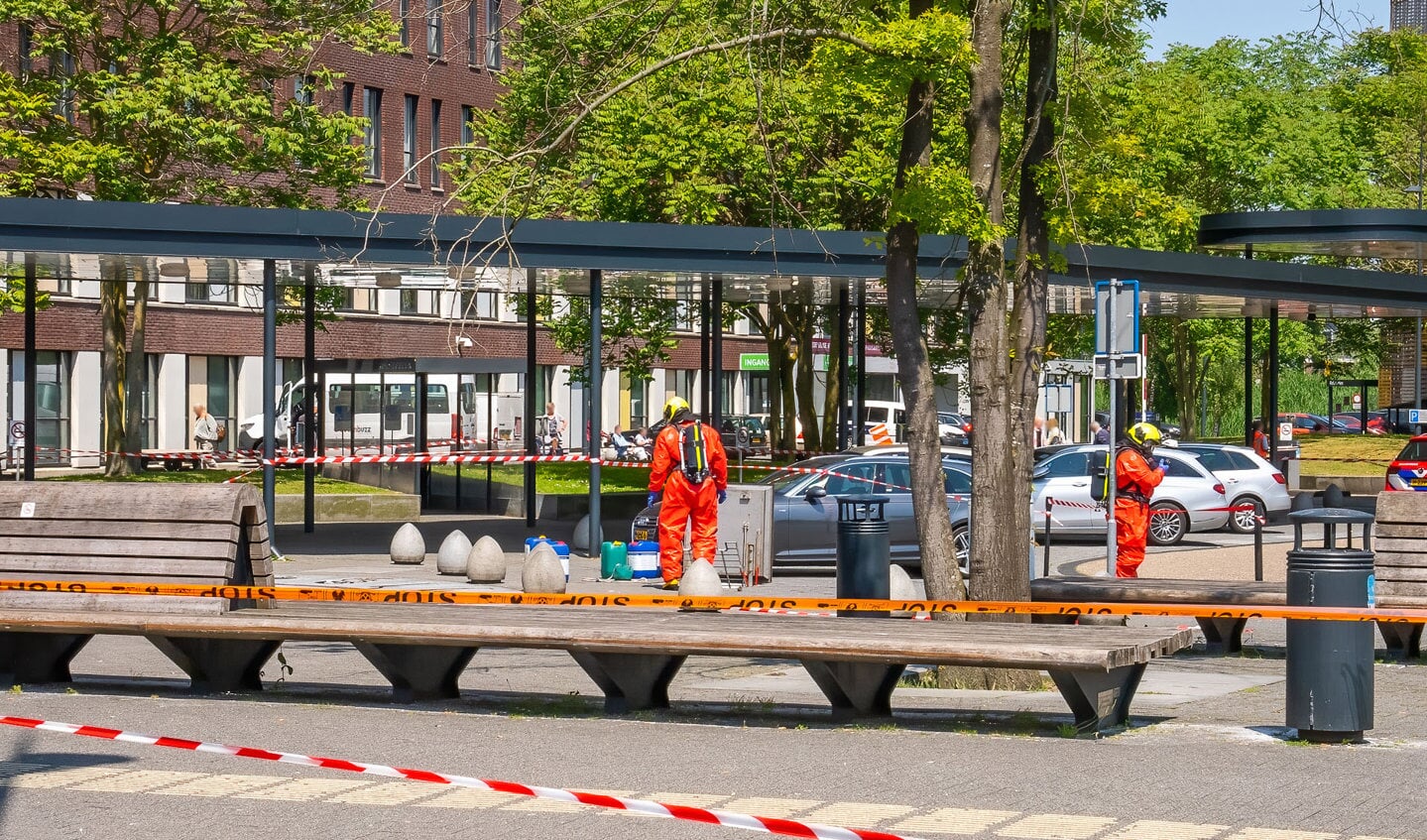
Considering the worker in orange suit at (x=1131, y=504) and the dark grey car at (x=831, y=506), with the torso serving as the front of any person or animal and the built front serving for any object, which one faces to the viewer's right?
the worker in orange suit

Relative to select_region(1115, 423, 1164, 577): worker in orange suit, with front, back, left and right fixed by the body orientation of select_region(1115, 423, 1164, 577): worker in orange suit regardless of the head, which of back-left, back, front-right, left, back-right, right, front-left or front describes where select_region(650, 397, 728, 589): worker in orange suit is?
back

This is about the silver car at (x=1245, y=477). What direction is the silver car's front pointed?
to the viewer's left

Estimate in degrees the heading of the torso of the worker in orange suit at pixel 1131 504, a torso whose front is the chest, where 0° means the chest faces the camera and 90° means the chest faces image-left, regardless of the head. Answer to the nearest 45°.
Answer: approximately 270°

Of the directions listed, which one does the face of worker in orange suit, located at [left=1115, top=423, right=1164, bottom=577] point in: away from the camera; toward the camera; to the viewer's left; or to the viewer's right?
to the viewer's right

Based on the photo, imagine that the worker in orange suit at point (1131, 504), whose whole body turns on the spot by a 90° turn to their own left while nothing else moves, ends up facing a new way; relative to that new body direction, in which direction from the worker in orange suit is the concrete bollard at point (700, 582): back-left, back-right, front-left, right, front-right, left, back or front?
back-left

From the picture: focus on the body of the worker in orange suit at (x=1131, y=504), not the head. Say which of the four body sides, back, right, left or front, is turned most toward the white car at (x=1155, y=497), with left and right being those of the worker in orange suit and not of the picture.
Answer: left

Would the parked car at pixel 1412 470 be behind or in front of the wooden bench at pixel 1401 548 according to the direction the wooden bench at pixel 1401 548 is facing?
behind
